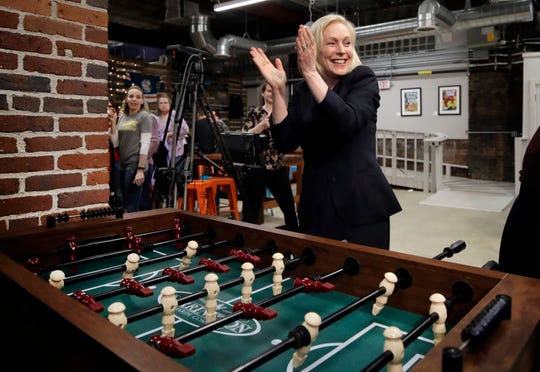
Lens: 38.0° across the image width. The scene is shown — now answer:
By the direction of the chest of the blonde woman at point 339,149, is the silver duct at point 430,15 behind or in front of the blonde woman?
behind

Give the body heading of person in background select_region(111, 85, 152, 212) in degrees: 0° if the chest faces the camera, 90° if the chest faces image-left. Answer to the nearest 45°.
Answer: approximately 45°

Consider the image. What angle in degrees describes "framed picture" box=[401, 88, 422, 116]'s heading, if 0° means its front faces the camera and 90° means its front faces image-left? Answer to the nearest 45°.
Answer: approximately 0°

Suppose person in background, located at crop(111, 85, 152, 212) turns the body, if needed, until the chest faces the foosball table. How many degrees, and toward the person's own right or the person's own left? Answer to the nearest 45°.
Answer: approximately 45° to the person's own left

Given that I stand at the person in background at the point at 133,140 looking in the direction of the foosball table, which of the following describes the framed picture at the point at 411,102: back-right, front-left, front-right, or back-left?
back-left

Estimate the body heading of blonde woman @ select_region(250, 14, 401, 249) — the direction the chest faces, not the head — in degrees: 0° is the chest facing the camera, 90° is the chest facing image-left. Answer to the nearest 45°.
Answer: approximately 45°

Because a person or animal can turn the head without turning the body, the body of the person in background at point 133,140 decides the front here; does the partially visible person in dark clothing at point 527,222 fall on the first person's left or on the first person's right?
on the first person's left
